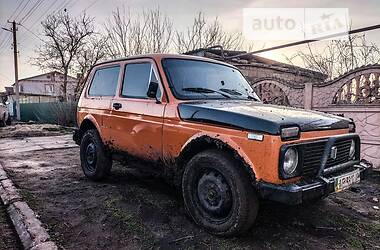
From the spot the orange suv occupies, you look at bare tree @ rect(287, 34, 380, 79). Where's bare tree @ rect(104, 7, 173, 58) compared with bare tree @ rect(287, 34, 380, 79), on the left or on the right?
left

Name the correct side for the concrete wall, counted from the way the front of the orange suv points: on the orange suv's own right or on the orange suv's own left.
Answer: on the orange suv's own left

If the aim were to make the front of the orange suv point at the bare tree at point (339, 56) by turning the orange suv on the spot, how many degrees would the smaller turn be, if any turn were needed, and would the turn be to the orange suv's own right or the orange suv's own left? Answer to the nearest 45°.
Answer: approximately 90° to the orange suv's own left

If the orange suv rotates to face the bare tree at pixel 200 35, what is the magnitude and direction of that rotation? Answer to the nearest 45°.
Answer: approximately 135° to its left

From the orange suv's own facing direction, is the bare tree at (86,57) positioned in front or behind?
behind

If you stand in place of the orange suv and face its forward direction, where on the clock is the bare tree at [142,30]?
The bare tree is roughly at 7 o'clock from the orange suv.

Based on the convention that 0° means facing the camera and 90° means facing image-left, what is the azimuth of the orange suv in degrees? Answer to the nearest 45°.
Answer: approximately 315°
